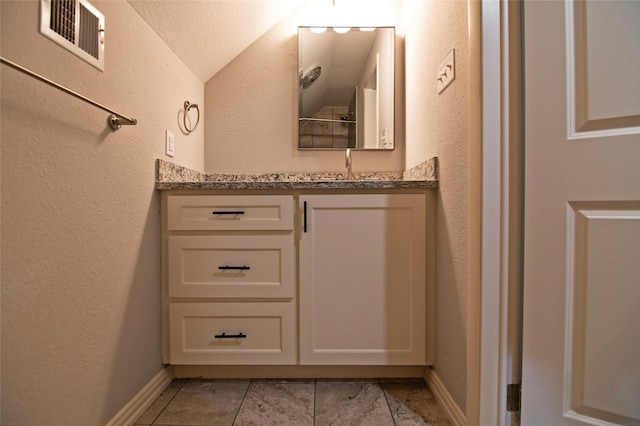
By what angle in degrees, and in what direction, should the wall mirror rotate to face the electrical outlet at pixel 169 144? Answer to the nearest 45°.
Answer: approximately 45° to its right

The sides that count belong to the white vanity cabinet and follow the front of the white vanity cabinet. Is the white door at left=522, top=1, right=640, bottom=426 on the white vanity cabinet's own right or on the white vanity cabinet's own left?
on the white vanity cabinet's own left

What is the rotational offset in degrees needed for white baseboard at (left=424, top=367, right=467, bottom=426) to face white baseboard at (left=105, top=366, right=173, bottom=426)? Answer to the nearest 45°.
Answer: approximately 45° to its left

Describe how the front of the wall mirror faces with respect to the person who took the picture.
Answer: facing the viewer

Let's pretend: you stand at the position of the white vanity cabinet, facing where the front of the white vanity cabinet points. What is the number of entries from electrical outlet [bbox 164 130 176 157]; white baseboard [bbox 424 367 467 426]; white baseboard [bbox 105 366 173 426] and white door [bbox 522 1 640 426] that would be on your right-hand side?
2

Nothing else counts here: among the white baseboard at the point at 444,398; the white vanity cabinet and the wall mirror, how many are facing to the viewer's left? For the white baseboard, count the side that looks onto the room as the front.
1

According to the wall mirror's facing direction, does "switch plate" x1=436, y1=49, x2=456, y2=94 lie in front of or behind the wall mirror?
in front

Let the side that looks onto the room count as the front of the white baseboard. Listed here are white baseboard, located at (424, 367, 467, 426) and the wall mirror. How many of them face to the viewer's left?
1

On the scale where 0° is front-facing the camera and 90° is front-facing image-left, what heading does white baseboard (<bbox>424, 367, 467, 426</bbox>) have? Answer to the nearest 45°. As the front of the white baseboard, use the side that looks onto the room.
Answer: approximately 90°

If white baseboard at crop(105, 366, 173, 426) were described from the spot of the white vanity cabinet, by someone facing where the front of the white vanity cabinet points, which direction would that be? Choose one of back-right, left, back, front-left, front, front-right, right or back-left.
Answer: right
